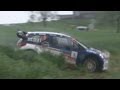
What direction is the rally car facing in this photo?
to the viewer's right
